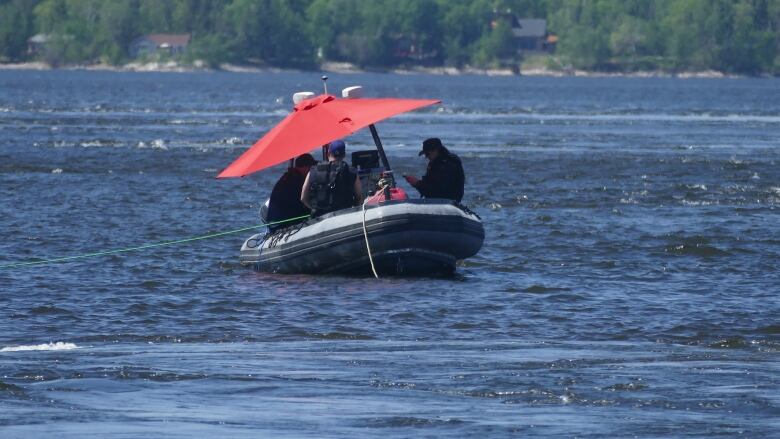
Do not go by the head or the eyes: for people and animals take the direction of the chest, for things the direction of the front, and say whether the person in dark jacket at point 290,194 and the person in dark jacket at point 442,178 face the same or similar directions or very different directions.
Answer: very different directions

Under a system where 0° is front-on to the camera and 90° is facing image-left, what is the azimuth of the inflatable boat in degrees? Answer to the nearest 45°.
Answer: approximately 315°

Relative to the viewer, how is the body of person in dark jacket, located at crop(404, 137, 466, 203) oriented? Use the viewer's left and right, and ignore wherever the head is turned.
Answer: facing to the left of the viewer

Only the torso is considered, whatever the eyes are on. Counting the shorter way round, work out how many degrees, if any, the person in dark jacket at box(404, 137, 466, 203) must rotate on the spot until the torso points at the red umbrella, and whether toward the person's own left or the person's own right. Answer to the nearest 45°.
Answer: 0° — they already face it

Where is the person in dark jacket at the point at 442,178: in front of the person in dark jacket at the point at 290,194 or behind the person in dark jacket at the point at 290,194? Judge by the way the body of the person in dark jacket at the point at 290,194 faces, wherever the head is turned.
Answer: in front
